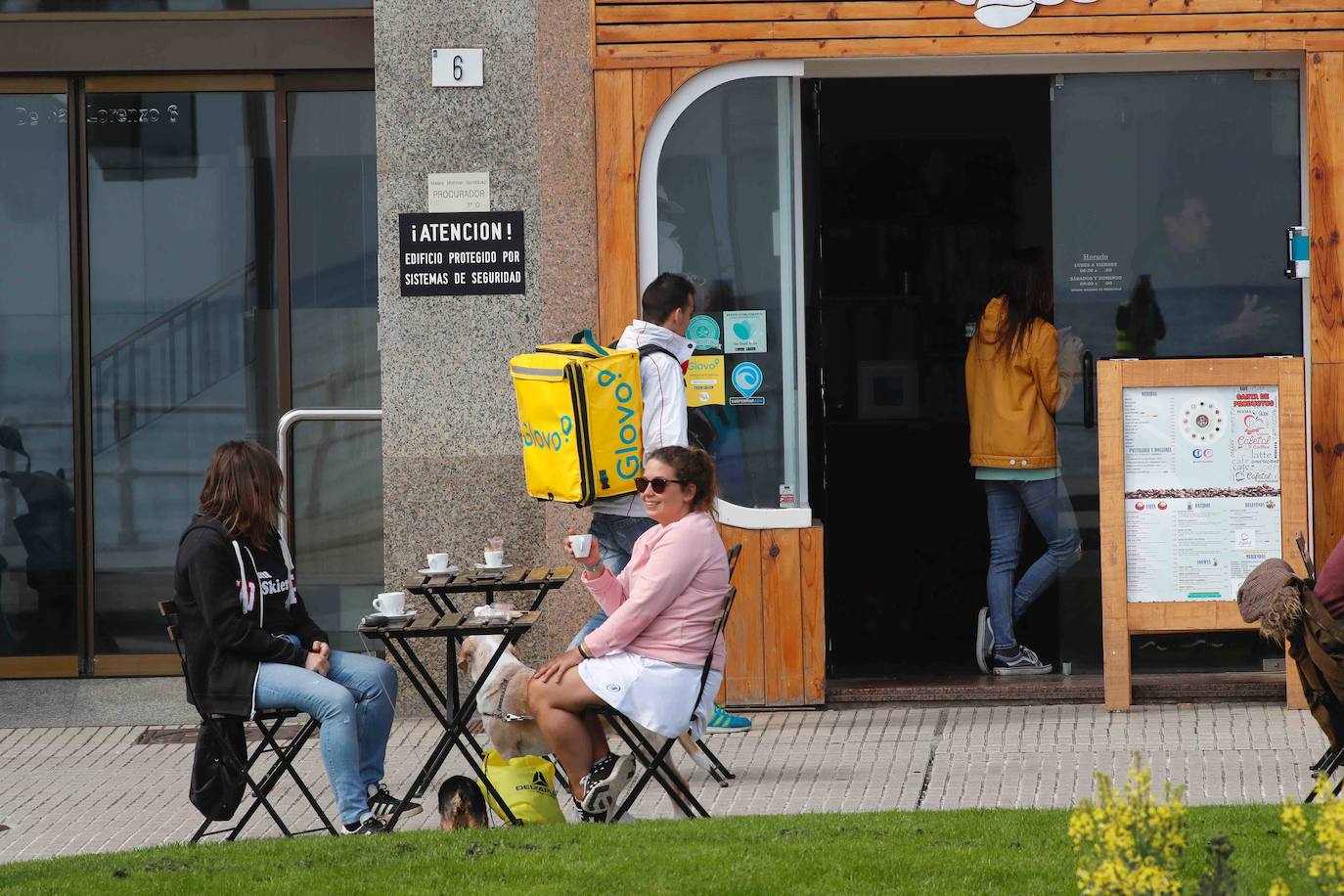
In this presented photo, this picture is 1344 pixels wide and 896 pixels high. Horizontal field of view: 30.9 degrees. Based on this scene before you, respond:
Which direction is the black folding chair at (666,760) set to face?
to the viewer's left

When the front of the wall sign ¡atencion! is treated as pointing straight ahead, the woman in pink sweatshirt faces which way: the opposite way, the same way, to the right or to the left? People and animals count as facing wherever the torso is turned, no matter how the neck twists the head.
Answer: to the right

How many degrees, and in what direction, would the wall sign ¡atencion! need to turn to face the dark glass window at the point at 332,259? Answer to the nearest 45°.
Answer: approximately 135° to its right

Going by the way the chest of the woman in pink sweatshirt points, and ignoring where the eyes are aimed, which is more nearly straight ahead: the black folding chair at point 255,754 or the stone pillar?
the black folding chair

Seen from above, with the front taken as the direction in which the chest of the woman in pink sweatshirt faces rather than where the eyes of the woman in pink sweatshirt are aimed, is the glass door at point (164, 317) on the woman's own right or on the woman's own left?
on the woman's own right

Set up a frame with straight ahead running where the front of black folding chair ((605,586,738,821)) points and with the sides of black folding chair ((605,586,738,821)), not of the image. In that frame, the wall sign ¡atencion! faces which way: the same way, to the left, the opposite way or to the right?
to the left

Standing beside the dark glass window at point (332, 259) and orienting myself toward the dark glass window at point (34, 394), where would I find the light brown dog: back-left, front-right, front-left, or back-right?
back-left

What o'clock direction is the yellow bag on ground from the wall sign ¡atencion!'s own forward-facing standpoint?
The yellow bag on ground is roughly at 12 o'clock from the wall sign ¡atencion!.

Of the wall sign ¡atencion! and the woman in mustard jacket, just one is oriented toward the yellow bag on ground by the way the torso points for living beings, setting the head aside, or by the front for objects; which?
the wall sign ¡atencion!

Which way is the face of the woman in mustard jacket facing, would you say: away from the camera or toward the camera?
away from the camera

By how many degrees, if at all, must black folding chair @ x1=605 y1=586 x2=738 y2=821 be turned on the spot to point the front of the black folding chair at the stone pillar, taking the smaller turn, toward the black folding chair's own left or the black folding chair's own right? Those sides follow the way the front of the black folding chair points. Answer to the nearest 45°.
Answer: approximately 90° to the black folding chair's own right

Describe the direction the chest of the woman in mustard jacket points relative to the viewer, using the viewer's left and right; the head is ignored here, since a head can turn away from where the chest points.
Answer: facing away from the viewer and to the right of the viewer

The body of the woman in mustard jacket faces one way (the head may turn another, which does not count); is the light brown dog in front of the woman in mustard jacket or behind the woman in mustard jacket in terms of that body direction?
behind

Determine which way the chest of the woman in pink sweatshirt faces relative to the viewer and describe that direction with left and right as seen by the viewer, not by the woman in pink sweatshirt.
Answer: facing to the left of the viewer
